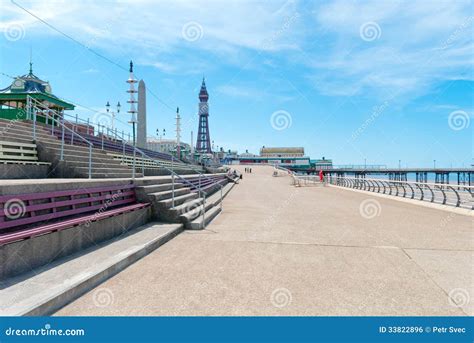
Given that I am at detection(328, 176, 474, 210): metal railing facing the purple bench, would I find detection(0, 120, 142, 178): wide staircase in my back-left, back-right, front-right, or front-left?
front-right

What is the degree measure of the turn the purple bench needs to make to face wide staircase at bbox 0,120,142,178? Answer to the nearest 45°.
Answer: approximately 135° to its left

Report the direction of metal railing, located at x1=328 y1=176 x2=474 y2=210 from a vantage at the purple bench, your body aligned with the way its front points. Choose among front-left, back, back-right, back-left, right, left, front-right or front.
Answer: front-left

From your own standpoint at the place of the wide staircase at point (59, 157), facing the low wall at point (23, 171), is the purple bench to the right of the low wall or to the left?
left

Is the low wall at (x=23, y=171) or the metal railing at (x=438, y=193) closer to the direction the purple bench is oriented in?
the metal railing

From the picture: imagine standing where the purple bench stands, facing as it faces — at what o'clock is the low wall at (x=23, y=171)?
The low wall is roughly at 7 o'clock from the purple bench.

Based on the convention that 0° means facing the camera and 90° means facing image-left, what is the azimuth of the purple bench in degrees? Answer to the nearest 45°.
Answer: approximately 315°

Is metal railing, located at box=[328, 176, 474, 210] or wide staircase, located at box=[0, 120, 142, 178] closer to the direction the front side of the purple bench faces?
the metal railing
